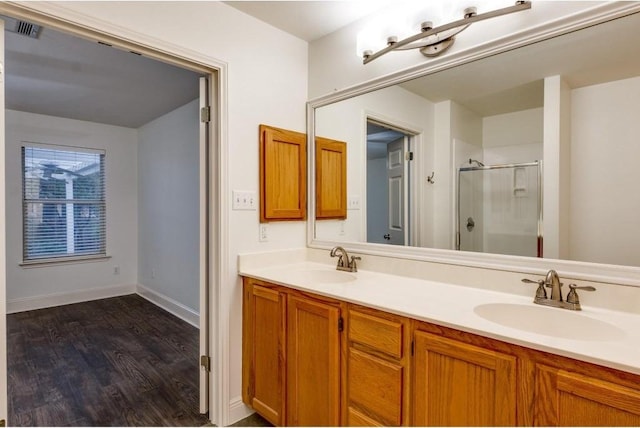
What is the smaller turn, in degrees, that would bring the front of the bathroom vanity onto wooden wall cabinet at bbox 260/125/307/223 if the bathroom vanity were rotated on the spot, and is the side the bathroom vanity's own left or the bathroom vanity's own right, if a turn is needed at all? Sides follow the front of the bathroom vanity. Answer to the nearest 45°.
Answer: approximately 90° to the bathroom vanity's own right

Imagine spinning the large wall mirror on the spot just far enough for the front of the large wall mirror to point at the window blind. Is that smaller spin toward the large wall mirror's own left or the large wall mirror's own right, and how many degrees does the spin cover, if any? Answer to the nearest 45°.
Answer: approximately 45° to the large wall mirror's own right

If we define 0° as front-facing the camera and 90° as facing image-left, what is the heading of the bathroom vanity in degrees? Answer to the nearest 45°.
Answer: approximately 45°

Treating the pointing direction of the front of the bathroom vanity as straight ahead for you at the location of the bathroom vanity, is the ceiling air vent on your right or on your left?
on your right

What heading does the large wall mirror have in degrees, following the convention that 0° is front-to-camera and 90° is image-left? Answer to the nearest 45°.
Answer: approximately 45°

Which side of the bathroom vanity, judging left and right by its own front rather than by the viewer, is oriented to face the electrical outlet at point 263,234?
right

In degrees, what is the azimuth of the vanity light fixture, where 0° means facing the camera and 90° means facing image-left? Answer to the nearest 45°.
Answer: approximately 45°
